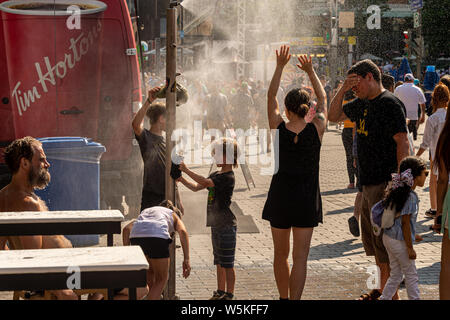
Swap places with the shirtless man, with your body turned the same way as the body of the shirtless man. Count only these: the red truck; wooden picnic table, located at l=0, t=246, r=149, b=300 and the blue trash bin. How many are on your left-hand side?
2

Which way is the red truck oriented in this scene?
away from the camera

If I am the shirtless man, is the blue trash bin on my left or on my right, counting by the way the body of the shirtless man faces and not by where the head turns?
on my left

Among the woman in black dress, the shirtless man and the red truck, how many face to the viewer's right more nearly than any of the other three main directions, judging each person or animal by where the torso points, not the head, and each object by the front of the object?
1

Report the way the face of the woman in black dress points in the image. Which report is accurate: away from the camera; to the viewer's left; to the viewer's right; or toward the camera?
away from the camera

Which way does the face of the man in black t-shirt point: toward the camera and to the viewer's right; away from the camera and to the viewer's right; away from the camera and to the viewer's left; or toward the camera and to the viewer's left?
toward the camera and to the viewer's left

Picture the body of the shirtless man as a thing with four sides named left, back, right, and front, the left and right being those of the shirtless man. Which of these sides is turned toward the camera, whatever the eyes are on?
right

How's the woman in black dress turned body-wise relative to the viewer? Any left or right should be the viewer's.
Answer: facing away from the viewer
